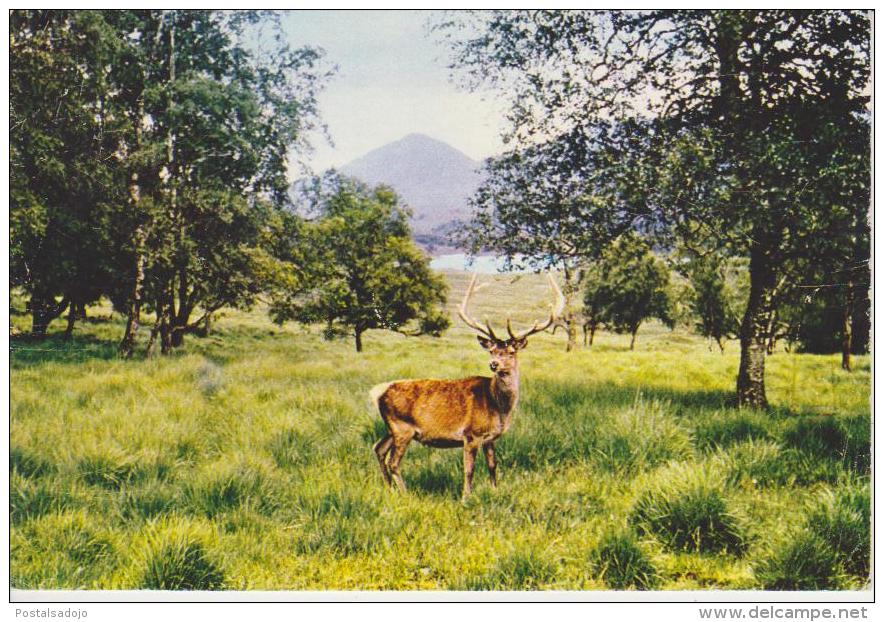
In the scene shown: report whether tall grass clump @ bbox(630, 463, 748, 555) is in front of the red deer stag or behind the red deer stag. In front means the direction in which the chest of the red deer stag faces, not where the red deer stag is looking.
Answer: in front

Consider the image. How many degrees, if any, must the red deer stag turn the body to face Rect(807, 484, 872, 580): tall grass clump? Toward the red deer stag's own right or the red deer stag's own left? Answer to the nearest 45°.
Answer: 0° — it already faces it

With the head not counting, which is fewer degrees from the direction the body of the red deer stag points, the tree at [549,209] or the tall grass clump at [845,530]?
the tall grass clump

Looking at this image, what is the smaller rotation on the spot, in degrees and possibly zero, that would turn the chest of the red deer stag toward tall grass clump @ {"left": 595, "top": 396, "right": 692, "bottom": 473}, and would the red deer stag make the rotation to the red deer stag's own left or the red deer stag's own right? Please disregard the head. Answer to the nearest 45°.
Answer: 0° — it already faces it

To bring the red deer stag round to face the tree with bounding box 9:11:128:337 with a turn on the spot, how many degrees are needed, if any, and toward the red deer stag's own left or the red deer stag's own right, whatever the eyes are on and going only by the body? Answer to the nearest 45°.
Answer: approximately 180°

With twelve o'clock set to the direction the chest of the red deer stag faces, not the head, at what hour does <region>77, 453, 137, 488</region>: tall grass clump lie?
The tall grass clump is roughly at 6 o'clock from the red deer stag.

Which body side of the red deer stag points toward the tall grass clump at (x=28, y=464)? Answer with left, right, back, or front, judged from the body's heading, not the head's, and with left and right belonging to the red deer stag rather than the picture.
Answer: back

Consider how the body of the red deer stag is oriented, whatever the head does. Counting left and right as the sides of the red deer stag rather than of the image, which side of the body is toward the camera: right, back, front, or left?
right

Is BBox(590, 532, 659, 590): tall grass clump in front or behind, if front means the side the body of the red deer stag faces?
in front
